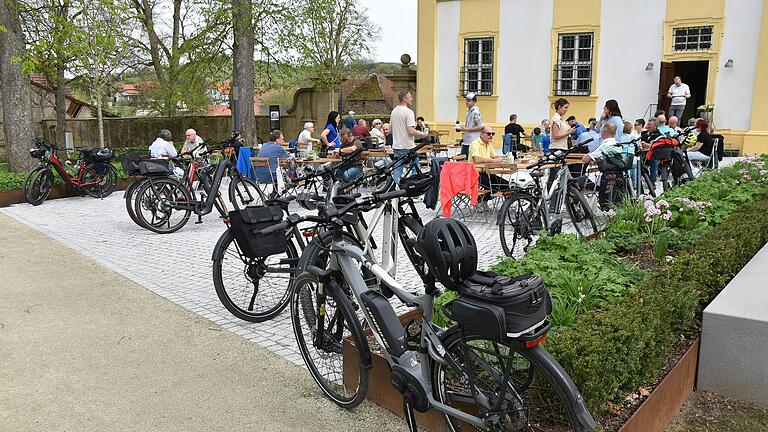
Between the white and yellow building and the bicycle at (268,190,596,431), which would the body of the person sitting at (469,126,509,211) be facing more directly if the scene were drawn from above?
the bicycle

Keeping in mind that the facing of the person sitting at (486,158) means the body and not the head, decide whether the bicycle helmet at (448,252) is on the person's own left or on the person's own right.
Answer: on the person's own right

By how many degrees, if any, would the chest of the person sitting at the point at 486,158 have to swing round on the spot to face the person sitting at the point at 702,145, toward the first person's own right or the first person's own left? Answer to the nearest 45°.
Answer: approximately 90° to the first person's own left

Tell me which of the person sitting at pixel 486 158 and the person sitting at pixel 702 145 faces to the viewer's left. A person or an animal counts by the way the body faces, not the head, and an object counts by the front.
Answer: the person sitting at pixel 702 145

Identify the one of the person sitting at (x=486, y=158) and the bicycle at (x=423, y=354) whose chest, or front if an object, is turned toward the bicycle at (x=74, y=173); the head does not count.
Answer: the bicycle at (x=423, y=354)

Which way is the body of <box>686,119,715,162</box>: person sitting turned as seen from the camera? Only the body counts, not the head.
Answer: to the viewer's left
